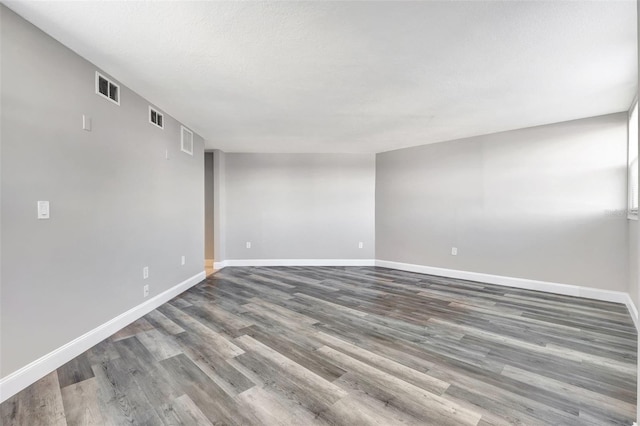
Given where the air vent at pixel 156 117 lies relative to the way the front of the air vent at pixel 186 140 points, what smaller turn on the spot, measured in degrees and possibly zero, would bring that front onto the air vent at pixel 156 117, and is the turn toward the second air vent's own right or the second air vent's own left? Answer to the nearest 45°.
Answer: approximately 90° to the second air vent's own right

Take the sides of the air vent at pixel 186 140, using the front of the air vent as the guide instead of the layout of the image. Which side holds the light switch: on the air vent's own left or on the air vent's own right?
on the air vent's own right

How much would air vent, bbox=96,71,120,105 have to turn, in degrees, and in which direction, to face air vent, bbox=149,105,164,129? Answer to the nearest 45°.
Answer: approximately 90° to its left

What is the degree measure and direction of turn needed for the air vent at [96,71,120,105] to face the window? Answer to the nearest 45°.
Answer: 0° — it already faces it

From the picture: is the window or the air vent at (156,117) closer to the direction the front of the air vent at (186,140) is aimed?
the window
